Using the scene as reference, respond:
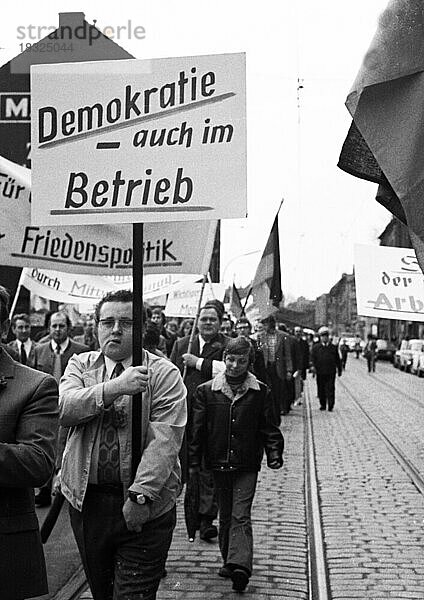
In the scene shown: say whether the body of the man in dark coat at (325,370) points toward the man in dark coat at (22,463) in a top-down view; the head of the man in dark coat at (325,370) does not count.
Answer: yes

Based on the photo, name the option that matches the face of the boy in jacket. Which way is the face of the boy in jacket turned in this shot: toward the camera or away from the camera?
toward the camera

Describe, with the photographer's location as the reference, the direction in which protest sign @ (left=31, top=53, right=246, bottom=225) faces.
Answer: facing the viewer

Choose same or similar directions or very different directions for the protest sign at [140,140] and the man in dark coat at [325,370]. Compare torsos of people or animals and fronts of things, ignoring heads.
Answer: same or similar directions

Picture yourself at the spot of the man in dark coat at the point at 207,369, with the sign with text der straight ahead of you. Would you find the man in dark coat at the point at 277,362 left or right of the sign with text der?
left

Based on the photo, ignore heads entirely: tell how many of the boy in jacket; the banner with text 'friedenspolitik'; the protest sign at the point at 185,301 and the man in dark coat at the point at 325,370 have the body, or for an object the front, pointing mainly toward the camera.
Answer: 4

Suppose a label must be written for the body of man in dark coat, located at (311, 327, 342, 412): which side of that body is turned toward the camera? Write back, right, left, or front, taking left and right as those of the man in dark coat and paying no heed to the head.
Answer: front

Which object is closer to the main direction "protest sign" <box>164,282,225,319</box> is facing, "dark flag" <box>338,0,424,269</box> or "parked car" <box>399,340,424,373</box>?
the dark flag

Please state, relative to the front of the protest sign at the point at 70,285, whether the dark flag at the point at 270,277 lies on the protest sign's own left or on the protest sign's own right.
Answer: on the protest sign's own left

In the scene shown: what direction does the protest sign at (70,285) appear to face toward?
toward the camera

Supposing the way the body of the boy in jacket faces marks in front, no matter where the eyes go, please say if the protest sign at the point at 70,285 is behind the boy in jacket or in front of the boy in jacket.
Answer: behind

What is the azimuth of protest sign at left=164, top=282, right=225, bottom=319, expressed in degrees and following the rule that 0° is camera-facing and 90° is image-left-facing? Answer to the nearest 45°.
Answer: approximately 0°

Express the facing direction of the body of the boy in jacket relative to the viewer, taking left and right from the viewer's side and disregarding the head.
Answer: facing the viewer

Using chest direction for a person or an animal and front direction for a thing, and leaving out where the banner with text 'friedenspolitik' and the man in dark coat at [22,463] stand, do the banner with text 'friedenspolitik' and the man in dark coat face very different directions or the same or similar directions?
same or similar directions

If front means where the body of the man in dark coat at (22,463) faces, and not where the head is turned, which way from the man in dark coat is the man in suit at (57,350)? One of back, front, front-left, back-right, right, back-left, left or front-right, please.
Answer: back

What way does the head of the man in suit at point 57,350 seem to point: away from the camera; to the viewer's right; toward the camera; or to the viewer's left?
toward the camera
